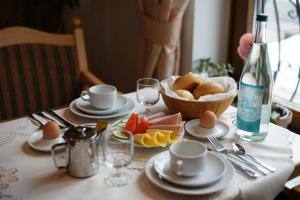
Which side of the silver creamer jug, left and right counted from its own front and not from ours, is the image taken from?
right

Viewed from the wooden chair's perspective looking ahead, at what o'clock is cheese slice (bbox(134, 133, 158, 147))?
The cheese slice is roughly at 1 o'clock from the wooden chair.

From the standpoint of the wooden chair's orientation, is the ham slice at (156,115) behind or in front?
in front

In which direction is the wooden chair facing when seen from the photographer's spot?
facing the viewer and to the right of the viewer

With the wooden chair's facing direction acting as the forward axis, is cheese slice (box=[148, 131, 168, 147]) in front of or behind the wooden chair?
in front

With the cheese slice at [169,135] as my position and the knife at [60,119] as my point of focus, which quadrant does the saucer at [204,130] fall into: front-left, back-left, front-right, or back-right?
back-right

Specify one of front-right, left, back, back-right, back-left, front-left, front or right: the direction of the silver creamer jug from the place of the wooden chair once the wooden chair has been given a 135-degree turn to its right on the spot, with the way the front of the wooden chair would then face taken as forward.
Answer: left

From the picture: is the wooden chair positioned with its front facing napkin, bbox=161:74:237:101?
yes
